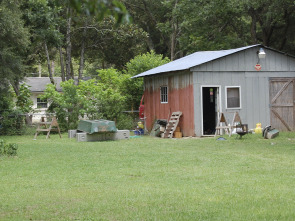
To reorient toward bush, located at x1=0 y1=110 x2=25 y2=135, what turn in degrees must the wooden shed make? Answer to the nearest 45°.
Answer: approximately 135° to its right

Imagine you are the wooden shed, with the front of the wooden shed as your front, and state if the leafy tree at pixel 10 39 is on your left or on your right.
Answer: on your right

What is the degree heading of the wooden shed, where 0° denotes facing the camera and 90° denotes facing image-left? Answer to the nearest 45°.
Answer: approximately 315°

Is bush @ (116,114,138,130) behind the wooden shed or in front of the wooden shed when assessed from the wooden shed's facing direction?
behind
